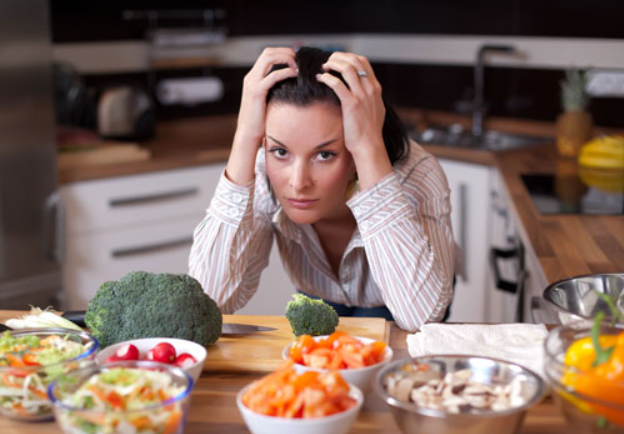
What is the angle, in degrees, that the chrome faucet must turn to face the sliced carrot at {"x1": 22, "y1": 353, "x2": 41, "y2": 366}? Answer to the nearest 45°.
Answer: approximately 90° to its right

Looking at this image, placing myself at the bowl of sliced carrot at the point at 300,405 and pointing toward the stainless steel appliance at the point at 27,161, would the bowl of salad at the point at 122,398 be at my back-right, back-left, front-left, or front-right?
front-left

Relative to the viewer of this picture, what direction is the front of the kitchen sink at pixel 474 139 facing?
facing the viewer and to the left of the viewer

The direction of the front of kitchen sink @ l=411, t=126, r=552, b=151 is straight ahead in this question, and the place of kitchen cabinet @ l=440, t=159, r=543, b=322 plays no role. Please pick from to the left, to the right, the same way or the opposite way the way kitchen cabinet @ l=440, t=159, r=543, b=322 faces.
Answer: the same way

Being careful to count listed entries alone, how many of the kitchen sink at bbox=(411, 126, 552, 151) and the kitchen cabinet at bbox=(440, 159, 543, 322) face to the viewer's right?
0

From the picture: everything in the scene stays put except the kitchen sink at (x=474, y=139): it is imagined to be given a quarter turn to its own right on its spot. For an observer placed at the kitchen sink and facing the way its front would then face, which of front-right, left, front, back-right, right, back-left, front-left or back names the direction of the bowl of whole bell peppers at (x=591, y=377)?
back-left

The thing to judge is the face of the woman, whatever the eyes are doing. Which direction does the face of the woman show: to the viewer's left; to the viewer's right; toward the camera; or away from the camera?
toward the camera

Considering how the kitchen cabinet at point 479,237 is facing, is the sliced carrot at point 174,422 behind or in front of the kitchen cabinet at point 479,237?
in front

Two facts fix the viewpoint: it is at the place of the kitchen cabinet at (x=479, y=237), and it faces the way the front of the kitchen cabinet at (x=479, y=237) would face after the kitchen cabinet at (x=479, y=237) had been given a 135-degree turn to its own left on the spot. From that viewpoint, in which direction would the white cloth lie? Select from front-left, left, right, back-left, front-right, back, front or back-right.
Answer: right

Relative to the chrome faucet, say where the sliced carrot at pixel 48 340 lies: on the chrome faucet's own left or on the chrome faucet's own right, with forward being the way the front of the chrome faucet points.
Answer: on the chrome faucet's own right

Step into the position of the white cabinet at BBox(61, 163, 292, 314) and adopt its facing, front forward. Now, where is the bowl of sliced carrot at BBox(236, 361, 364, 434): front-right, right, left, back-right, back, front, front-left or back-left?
front-right

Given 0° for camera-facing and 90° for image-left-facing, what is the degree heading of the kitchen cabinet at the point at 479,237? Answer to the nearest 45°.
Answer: approximately 45°
